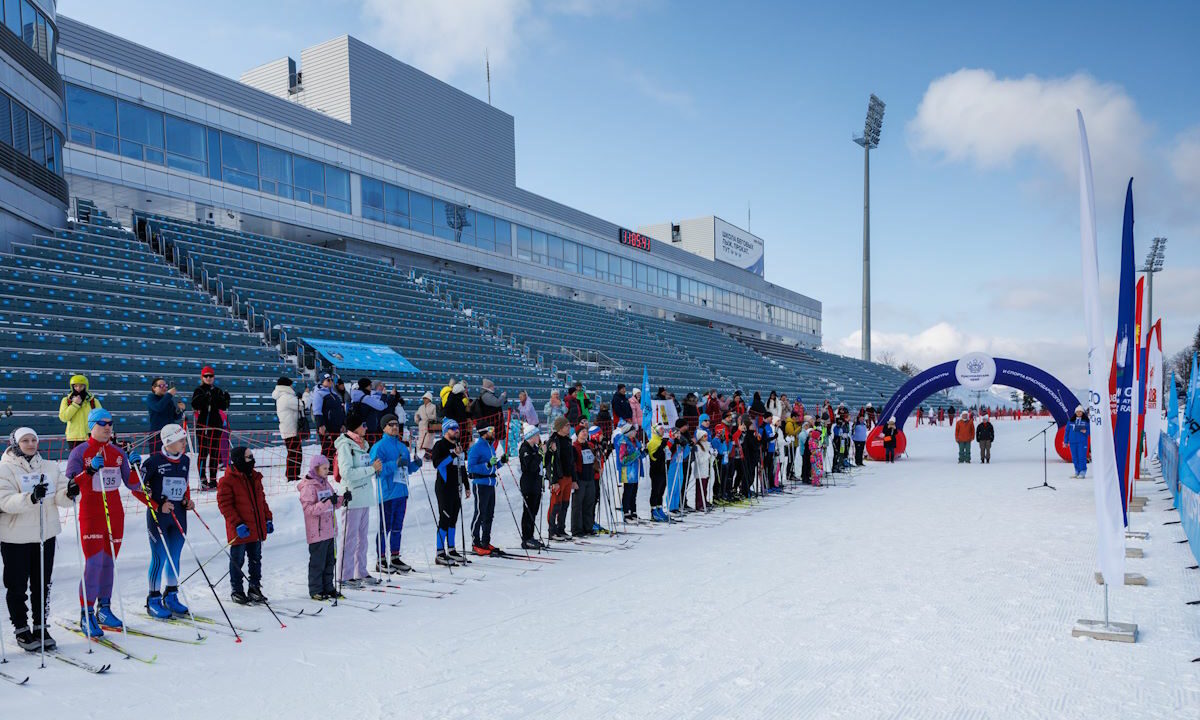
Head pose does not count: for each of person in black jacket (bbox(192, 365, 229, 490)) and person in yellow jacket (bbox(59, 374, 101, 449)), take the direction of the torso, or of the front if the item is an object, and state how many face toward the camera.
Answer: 2

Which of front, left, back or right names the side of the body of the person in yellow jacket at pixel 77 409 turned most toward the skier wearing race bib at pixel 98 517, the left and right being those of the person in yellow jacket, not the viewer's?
front

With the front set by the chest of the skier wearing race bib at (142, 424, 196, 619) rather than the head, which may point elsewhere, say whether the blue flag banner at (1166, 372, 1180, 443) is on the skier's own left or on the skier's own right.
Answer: on the skier's own left

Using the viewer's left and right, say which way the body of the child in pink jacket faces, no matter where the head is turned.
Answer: facing the viewer and to the right of the viewer

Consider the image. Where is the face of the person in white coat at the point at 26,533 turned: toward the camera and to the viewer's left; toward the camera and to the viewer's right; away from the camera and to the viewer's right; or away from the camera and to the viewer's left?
toward the camera and to the viewer's right

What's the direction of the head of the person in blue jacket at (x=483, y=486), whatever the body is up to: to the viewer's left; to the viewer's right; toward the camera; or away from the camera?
to the viewer's right

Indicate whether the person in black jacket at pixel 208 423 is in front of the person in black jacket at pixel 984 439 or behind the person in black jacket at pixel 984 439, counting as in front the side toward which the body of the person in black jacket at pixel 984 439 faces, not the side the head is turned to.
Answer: in front

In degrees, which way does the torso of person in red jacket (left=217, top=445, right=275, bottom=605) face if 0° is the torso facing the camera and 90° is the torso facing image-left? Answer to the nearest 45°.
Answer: approximately 315°

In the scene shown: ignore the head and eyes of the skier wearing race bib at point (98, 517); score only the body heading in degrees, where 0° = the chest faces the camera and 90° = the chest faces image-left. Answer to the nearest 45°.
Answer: approximately 315°
